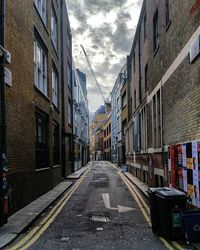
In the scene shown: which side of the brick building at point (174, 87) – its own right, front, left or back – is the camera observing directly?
left

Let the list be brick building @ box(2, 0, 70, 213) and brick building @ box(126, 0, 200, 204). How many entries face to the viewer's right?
1

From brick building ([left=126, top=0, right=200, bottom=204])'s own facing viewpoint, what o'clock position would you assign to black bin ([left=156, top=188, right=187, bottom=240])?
The black bin is roughly at 9 o'clock from the brick building.

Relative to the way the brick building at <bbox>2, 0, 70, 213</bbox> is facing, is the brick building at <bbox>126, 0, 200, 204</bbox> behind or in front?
in front

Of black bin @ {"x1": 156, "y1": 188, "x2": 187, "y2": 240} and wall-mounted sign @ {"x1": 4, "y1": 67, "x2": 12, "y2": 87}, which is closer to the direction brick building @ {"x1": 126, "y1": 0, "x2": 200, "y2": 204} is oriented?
the wall-mounted sign

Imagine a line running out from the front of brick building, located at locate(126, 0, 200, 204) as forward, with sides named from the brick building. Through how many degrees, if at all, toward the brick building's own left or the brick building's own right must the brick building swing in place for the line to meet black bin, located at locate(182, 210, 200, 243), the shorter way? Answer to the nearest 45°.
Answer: approximately 90° to the brick building's own left

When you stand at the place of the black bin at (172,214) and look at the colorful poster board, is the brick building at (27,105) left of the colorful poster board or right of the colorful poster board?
left

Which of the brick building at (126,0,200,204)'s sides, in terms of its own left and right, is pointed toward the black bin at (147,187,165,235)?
left

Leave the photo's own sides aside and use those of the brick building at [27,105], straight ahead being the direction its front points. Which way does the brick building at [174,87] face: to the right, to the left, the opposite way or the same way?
the opposite way

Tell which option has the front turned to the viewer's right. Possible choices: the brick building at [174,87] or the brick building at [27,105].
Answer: the brick building at [27,105]

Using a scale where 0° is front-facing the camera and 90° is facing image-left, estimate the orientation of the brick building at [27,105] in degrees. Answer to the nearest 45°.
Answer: approximately 270°

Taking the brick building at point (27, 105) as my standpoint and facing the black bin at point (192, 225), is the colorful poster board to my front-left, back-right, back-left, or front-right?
front-left

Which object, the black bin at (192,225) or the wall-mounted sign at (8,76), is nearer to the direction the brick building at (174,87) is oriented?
the wall-mounted sign
